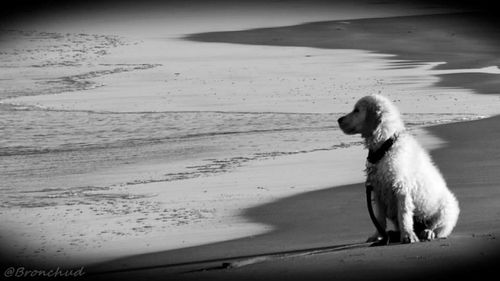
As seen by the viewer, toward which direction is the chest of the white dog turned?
to the viewer's left
